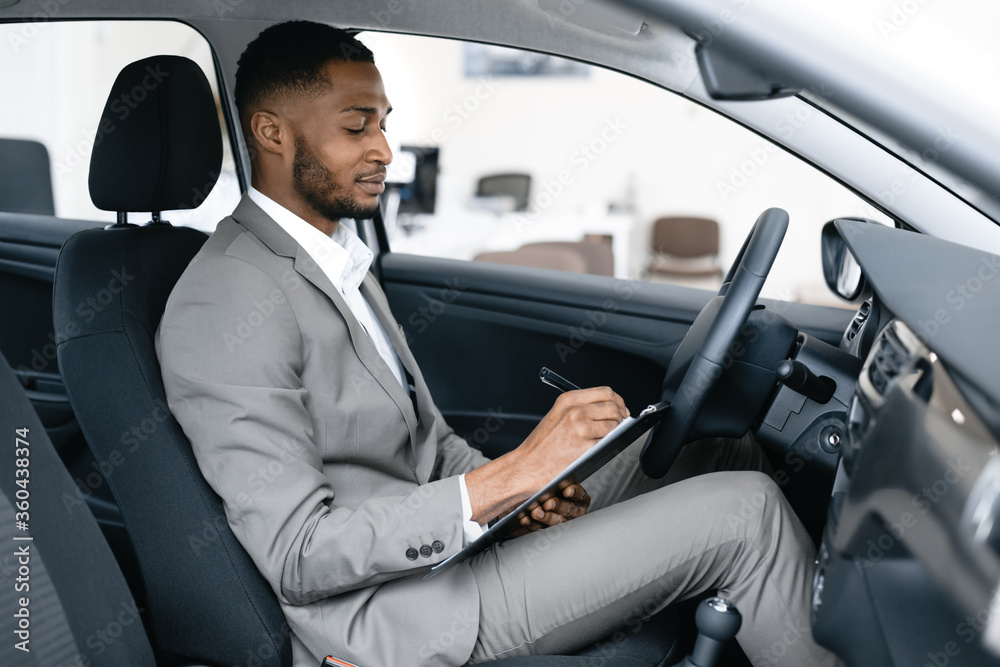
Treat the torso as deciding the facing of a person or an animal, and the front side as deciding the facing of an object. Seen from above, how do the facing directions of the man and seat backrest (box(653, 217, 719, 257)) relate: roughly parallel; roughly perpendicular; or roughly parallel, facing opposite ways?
roughly perpendicular

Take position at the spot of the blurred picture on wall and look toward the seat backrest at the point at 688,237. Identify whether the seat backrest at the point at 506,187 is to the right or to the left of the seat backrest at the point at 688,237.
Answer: right

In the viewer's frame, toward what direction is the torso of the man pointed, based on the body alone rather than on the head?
to the viewer's right

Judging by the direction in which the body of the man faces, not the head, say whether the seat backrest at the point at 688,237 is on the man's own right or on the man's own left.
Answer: on the man's own left

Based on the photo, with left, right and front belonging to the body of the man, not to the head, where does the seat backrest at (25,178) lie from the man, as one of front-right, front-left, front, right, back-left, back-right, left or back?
back-left

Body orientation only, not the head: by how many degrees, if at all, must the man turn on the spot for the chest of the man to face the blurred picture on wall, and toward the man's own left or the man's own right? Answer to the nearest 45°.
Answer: approximately 90° to the man's own left

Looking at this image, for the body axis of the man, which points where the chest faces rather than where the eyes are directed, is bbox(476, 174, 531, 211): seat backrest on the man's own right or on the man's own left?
on the man's own left

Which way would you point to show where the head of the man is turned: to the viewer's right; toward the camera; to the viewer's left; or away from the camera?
to the viewer's right
